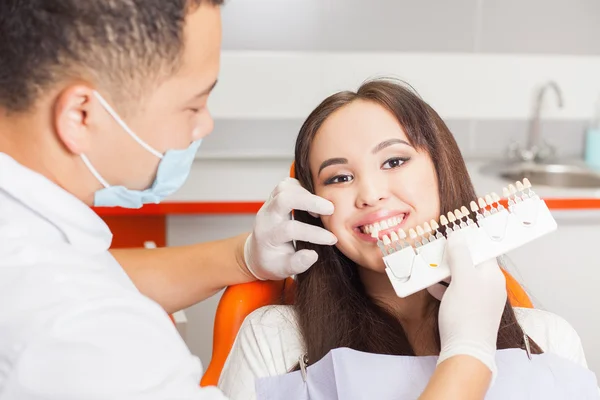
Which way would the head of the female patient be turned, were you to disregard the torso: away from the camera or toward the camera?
toward the camera

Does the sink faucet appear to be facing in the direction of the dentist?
no

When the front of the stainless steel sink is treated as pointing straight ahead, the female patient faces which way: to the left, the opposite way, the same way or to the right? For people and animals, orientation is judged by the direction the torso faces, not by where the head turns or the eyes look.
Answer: the same way

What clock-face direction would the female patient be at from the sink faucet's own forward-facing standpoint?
The female patient is roughly at 2 o'clock from the sink faucet.

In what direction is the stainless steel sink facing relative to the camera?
toward the camera

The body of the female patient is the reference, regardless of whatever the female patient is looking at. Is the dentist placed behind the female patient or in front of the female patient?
in front

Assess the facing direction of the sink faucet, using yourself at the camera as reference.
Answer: facing the viewer and to the right of the viewer

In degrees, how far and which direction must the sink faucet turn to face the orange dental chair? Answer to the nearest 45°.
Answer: approximately 45° to its right

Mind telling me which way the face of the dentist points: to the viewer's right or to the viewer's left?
to the viewer's right

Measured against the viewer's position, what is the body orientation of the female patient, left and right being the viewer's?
facing the viewer

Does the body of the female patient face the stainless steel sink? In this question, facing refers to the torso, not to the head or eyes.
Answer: no

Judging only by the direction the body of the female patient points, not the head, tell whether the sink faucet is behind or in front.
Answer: behind

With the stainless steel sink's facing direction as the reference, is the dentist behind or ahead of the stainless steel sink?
ahead

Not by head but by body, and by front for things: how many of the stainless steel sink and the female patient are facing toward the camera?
2
